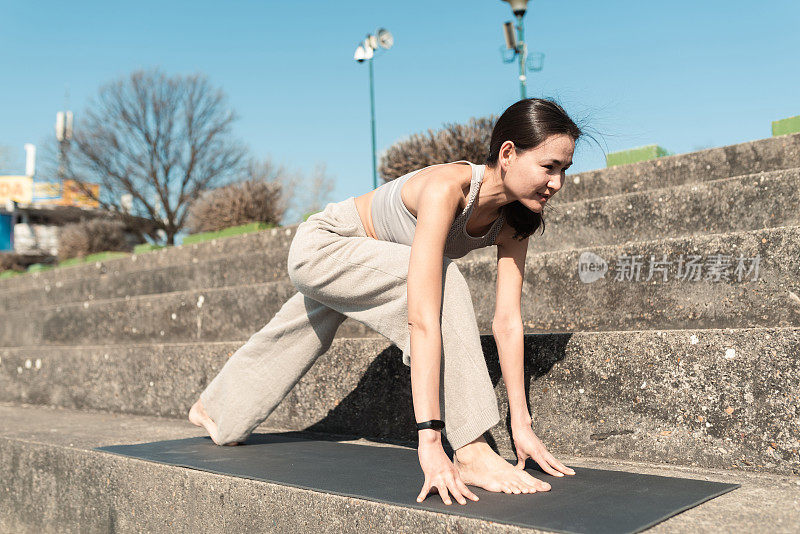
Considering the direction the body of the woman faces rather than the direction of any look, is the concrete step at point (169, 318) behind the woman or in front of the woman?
behind

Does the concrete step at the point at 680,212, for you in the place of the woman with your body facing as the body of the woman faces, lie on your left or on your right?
on your left

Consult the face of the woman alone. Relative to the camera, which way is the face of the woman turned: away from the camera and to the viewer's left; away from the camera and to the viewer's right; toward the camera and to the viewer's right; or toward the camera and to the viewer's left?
toward the camera and to the viewer's right

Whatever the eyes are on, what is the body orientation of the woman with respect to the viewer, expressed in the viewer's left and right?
facing the viewer and to the right of the viewer

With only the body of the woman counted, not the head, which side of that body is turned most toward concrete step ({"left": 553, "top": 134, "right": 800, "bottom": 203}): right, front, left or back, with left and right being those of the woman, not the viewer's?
left

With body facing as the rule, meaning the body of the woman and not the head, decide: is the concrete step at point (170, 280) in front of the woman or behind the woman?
behind

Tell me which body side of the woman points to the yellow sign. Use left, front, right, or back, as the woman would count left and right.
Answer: back
